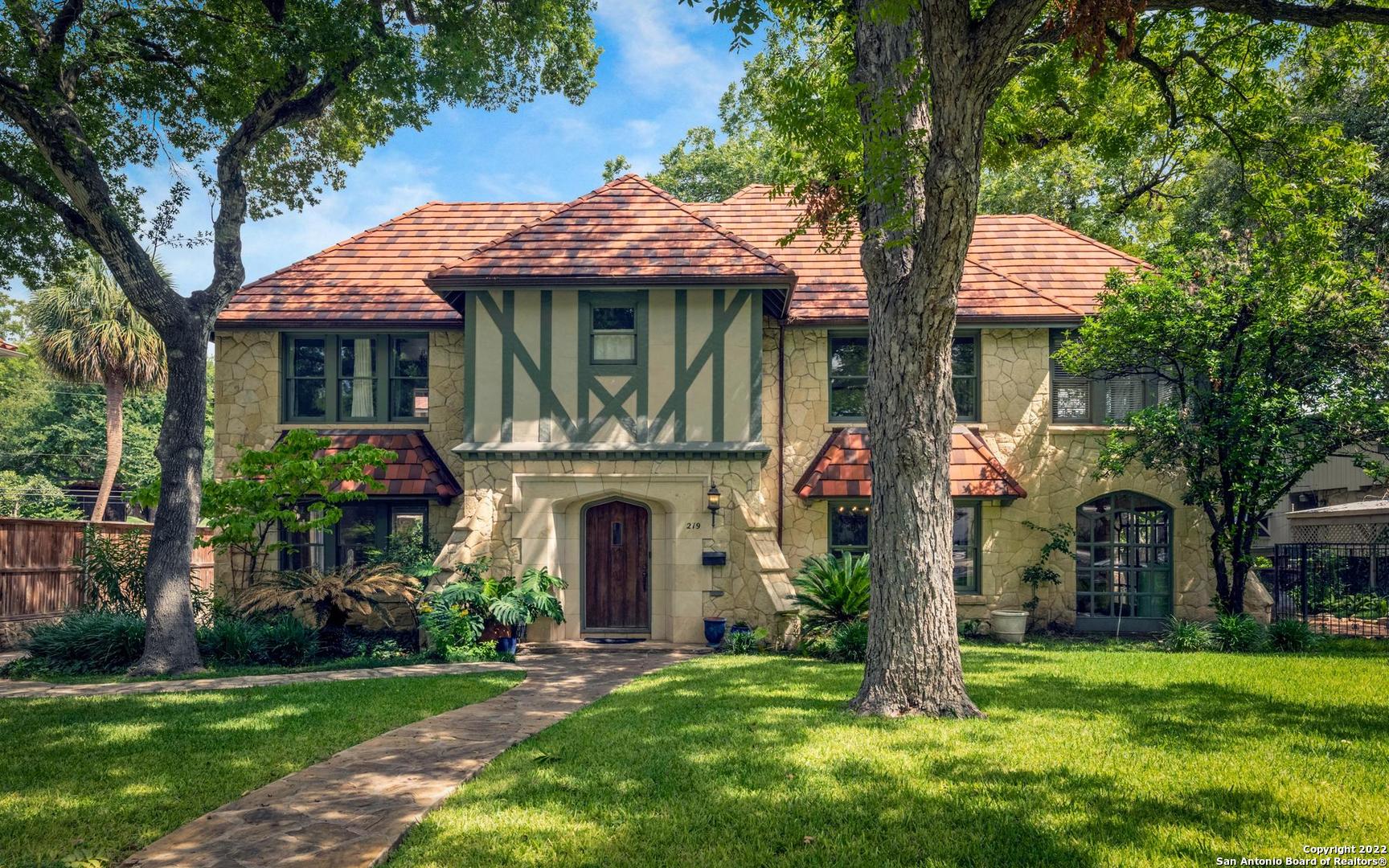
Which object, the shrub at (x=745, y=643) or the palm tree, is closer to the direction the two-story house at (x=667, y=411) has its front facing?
the shrub

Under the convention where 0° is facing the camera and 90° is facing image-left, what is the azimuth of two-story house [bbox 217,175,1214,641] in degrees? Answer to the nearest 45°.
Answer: approximately 0°

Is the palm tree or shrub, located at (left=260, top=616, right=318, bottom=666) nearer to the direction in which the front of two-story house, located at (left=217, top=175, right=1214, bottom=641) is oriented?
the shrub

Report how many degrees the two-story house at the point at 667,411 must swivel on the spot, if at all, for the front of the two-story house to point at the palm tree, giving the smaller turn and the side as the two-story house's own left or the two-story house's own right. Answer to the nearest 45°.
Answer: approximately 135° to the two-story house's own right

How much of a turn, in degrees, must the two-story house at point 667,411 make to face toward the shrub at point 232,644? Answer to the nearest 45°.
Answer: approximately 45° to its right

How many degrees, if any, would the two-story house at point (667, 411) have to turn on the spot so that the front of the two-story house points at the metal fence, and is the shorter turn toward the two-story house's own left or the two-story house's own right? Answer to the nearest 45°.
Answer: approximately 90° to the two-story house's own left

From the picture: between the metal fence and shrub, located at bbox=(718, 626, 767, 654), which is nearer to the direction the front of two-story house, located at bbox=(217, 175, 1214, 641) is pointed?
the shrub

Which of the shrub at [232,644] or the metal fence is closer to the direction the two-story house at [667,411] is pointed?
the shrub

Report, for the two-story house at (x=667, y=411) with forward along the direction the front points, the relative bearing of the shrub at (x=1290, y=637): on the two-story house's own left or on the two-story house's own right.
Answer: on the two-story house's own left
